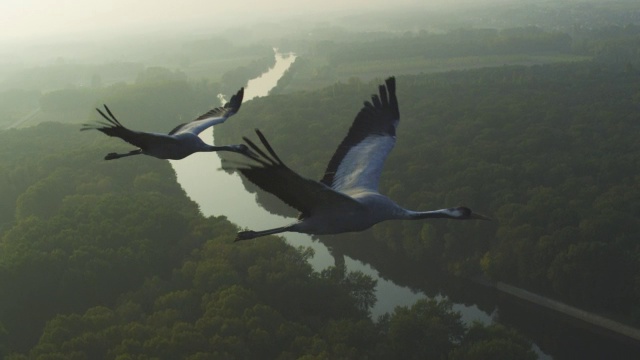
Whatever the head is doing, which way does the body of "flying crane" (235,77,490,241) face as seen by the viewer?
to the viewer's right

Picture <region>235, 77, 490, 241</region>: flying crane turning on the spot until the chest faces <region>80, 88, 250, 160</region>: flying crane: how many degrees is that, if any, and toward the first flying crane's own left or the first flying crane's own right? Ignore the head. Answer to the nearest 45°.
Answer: approximately 180°
